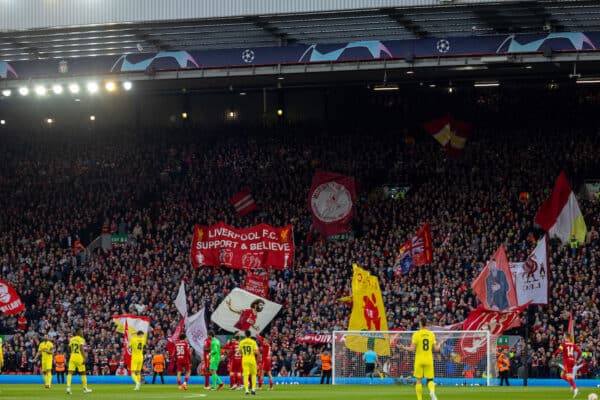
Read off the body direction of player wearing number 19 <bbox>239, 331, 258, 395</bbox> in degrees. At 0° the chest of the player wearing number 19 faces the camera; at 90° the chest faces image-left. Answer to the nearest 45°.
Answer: approximately 180°

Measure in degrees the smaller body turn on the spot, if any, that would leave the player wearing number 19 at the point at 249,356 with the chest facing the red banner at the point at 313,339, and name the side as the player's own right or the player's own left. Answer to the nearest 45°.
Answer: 0° — they already face it

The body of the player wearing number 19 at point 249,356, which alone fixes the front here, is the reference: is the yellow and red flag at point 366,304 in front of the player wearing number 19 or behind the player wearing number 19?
in front

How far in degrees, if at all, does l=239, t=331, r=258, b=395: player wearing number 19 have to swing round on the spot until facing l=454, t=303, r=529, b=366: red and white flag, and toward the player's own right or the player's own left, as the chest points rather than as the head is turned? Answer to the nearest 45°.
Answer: approximately 45° to the player's own right

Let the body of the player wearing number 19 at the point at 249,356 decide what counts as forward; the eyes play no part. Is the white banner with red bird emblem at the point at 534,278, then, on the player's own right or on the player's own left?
on the player's own right

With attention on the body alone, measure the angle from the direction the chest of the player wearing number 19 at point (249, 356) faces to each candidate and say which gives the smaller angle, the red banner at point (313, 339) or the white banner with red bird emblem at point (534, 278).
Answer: the red banner
